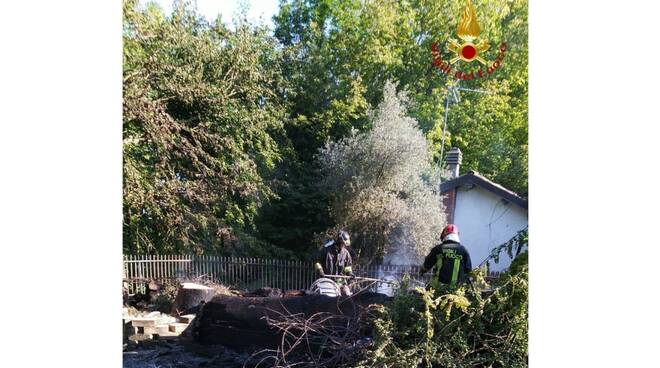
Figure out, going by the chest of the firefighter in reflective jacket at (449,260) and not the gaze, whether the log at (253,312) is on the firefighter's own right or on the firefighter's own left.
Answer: on the firefighter's own left

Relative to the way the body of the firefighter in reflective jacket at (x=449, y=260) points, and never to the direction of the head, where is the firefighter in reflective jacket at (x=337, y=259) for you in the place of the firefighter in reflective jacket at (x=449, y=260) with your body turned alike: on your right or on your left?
on your left

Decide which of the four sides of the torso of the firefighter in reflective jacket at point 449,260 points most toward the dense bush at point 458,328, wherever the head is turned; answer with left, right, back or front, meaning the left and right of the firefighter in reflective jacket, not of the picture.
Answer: back

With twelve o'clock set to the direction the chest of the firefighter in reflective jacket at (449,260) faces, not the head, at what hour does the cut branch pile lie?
The cut branch pile is roughly at 8 o'clock from the firefighter in reflective jacket.

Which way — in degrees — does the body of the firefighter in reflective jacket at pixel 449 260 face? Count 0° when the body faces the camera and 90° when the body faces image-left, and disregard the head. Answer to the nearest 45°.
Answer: approximately 180°

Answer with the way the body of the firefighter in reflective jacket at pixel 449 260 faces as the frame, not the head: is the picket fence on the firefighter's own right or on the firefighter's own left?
on the firefighter's own left

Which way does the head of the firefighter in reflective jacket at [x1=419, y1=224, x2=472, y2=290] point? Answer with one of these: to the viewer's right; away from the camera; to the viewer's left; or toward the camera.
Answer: away from the camera
